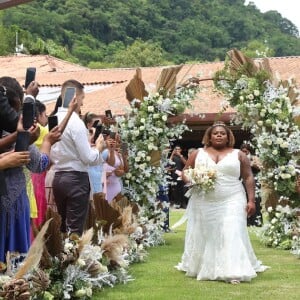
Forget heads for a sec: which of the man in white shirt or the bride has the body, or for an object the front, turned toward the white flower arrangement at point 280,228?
the man in white shirt

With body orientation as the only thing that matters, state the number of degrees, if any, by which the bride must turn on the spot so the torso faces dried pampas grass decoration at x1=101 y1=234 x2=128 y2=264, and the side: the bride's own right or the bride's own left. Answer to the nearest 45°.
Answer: approximately 45° to the bride's own right

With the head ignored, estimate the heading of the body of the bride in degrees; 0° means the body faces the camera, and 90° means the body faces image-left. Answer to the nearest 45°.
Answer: approximately 0°

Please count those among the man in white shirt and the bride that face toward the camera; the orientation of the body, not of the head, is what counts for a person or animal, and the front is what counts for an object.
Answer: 1

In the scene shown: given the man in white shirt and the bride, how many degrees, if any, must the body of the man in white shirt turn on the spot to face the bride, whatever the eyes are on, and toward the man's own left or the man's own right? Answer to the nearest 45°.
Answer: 0° — they already face them

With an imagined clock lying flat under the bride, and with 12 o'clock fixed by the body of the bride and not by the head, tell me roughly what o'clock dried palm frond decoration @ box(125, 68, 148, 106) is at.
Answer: The dried palm frond decoration is roughly at 5 o'clock from the bride.

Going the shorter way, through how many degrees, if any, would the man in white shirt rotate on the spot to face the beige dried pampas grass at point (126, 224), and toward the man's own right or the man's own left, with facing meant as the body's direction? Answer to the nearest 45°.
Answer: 0° — they already face it

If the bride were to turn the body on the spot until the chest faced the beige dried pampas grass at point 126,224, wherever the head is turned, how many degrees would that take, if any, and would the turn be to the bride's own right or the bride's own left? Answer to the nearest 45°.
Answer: approximately 90° to the bride's own right

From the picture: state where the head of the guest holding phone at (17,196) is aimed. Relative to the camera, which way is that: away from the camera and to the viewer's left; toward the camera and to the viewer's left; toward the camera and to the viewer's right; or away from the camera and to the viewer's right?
away from the camera and to the viewer's right

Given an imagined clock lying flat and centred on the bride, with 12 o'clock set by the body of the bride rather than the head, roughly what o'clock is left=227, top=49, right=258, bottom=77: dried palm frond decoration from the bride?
The dried palm frond decoration is roughly at 6 o'clock from the bride.
